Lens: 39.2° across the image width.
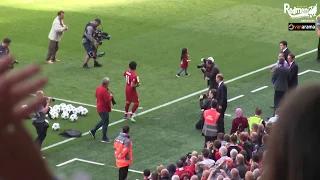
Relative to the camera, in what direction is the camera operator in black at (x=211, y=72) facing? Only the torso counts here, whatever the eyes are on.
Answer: to the viewer's left

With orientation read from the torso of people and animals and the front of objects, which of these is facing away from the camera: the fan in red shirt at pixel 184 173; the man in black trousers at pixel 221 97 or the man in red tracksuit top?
the fan in red shirt

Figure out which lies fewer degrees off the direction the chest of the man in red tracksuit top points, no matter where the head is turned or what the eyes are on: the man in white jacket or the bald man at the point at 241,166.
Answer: the bald man

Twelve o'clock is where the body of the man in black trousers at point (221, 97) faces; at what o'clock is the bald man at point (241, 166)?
The bald man is roughly at 9 o'clock from the man in black trousers.

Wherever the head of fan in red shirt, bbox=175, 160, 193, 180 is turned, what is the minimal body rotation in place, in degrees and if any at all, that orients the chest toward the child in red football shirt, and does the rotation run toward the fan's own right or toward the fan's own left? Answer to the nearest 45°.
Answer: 0° — they already face them

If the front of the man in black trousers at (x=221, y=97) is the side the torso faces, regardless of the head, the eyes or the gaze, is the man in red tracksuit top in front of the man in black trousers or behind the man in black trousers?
in front

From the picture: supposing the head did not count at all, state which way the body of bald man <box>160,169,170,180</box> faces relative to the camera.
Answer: away from the camera
